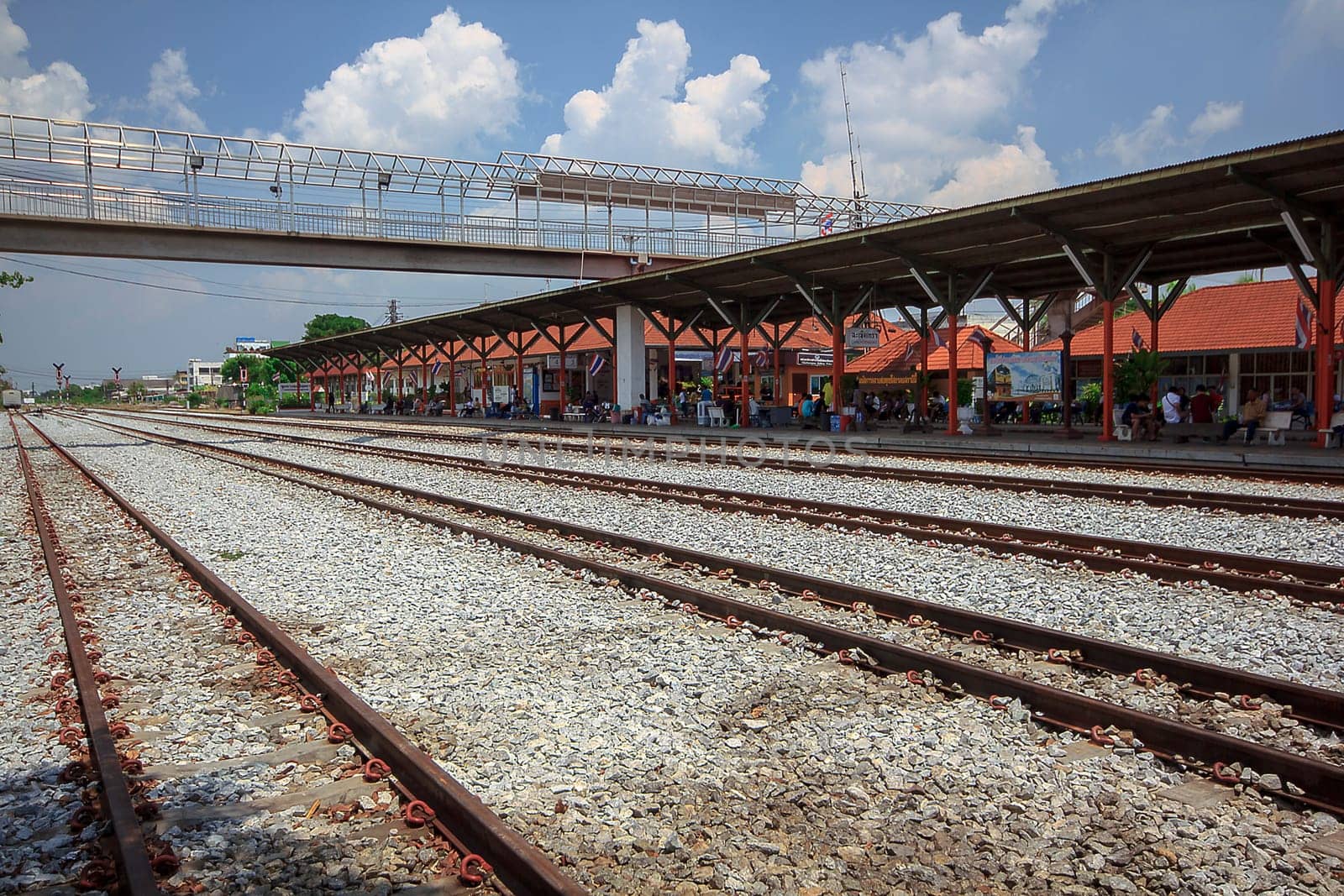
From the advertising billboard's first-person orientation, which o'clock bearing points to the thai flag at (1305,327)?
The thai flag is roughly at 10 o'clock from the advertising billboard.

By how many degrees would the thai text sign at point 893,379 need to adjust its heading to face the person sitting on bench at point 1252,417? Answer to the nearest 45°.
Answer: approximately 45° to its left

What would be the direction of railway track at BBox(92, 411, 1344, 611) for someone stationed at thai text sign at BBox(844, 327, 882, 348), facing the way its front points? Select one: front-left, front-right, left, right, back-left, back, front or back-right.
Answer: front

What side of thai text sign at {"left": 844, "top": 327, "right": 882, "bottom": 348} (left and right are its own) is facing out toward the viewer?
front

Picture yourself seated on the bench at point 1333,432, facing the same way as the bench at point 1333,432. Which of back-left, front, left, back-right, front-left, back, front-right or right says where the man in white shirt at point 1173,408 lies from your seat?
front-right

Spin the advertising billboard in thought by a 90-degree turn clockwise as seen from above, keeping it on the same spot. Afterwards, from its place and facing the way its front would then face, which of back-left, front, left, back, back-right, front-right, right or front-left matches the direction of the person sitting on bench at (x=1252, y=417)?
back-left

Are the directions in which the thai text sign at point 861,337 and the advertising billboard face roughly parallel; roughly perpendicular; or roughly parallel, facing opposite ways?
roughly parallel

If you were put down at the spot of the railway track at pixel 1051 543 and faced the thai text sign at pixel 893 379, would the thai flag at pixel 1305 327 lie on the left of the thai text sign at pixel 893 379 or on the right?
right

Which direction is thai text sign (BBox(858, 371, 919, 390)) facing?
toward the camera

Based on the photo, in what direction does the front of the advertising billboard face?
toward the camera
